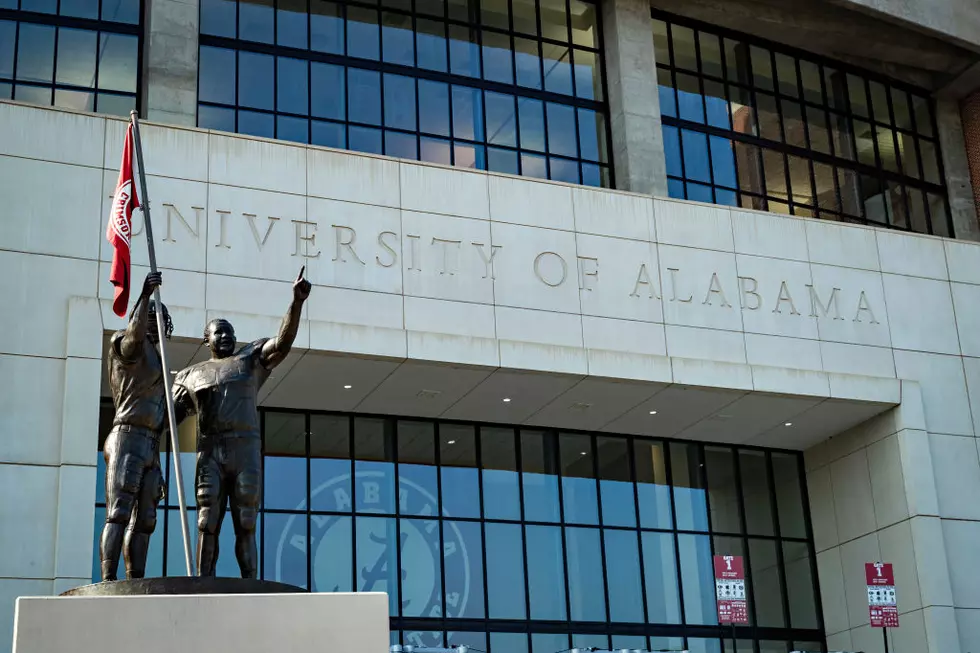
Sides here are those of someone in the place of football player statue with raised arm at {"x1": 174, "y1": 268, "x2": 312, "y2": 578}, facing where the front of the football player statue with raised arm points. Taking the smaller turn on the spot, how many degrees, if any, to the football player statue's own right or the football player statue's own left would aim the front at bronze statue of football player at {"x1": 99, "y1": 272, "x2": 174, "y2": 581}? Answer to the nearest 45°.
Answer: approximately 135° to the football player statue's own right

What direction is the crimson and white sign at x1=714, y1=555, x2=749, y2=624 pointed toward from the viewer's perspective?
toward the camera

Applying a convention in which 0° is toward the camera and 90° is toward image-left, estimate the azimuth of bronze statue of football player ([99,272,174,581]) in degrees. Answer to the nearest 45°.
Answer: approximately 315°

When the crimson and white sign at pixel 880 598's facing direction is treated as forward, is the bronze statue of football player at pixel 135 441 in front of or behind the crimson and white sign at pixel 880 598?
in front

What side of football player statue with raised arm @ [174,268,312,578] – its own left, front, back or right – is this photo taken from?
front

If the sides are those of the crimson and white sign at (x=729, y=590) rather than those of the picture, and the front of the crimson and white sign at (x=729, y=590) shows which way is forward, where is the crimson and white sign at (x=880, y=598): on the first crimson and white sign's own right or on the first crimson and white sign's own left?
on the first crimson and white sign's own left

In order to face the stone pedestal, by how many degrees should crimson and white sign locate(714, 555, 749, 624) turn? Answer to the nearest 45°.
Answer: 0° — it already faces it

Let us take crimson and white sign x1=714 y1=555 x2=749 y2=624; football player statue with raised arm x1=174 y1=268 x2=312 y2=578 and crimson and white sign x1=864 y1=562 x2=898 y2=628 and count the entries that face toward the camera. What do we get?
3

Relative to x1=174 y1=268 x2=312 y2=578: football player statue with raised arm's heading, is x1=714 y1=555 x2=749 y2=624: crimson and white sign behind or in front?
behind

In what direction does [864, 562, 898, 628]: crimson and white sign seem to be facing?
toward the camera

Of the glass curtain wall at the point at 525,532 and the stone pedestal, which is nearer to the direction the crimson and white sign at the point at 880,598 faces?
the stone pedestal

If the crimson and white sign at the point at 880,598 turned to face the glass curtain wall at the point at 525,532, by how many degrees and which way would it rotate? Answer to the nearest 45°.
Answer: approximately 90° to its right

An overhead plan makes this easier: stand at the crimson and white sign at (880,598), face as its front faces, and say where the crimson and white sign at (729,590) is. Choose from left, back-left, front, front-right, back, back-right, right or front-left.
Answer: right

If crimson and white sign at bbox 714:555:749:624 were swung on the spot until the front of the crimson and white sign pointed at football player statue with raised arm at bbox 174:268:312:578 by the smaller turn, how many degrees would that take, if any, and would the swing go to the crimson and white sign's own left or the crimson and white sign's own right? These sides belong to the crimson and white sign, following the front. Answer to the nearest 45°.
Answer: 0° — it already faces it

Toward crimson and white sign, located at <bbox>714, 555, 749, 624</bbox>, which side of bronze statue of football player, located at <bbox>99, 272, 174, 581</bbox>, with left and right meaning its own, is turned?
left
